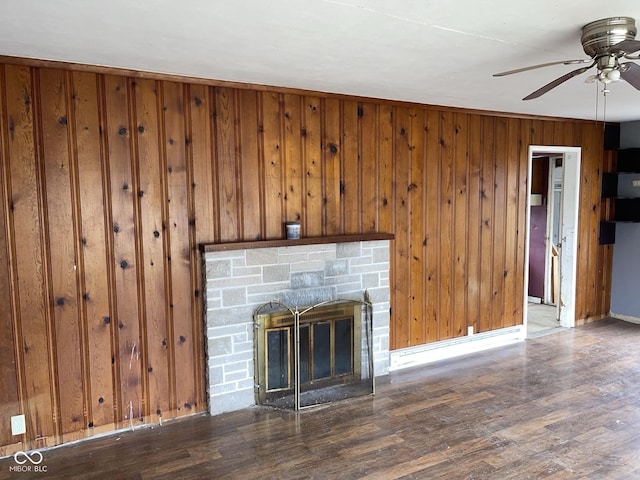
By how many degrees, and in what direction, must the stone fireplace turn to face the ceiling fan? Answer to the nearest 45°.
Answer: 0° — it already faces it

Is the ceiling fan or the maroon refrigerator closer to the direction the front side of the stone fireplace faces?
the ceiling fan

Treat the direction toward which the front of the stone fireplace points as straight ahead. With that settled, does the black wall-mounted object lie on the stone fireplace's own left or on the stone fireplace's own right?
on the stone fireplace's own left

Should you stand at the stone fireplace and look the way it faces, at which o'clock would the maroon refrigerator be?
The maroon refrigerator is roughly at 9 o'clock from the stone fireplace.

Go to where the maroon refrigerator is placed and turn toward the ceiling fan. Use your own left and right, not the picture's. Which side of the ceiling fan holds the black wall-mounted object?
left

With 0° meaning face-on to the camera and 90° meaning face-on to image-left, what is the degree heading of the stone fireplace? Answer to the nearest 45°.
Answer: approximately 315°

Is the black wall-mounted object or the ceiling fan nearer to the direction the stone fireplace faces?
the ceiling fan
